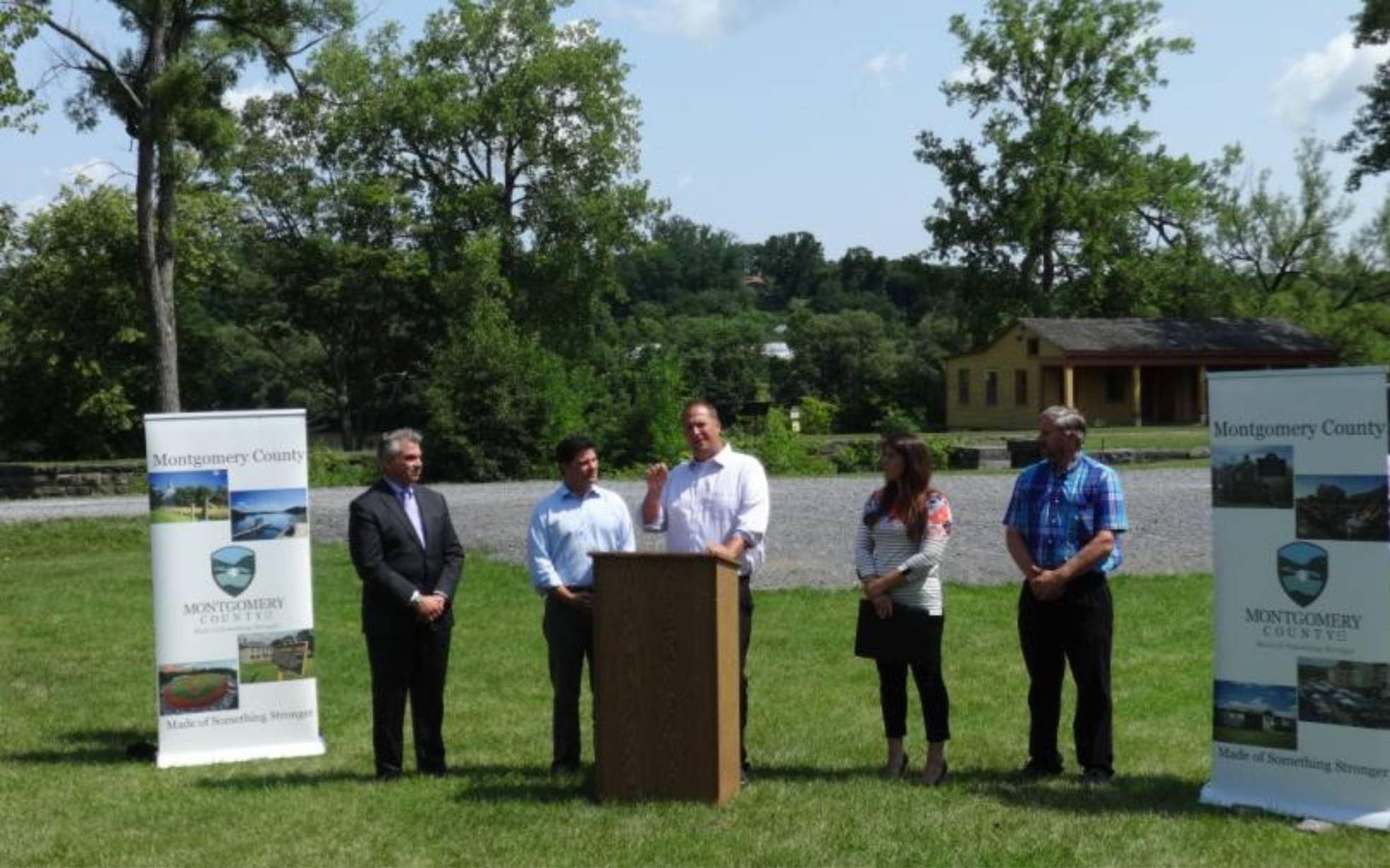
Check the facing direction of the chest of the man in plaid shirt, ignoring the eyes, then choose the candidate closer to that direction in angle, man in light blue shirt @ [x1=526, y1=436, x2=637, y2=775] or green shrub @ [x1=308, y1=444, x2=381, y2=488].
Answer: the man in light blue shirt

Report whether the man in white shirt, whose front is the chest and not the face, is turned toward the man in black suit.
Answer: no

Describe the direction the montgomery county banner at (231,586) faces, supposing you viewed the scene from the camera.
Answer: facing the viewer

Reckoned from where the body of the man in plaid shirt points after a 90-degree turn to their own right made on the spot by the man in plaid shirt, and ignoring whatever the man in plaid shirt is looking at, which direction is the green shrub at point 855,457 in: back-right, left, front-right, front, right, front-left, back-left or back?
front-right

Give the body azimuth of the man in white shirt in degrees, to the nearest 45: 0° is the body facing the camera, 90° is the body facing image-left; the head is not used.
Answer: approximately 45°

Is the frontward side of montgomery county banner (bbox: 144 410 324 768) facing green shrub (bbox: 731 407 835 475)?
no

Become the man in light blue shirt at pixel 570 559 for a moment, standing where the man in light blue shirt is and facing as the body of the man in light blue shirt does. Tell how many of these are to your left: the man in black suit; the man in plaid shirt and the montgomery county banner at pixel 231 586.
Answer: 1

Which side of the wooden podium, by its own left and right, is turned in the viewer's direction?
front

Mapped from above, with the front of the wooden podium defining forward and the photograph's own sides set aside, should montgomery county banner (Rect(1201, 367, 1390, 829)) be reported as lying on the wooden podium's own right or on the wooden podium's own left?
on the wooden podium's own left

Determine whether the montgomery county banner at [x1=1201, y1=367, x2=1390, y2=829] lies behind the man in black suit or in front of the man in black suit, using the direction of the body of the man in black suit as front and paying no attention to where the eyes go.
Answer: in front

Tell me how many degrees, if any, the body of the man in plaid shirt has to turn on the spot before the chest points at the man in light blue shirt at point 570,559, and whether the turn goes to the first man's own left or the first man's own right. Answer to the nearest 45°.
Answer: approximately 45° to the first man's own right

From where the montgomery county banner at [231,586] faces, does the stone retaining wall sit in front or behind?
behind

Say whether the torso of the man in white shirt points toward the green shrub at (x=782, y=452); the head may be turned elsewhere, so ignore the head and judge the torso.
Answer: no

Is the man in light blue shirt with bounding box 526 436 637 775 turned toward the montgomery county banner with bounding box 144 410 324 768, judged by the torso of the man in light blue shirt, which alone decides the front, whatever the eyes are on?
no

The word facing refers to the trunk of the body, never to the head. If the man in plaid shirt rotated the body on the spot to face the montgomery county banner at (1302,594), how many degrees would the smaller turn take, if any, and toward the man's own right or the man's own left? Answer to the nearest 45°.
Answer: approximately 135° to the man's own left

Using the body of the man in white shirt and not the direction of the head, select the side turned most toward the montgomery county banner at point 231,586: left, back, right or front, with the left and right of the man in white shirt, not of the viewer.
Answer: right

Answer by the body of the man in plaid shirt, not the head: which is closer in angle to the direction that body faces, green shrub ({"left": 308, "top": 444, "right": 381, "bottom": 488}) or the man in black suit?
the man in black suit

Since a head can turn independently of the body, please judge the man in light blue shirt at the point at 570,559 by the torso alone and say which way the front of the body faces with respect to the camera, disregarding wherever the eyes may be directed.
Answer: toward the camera
